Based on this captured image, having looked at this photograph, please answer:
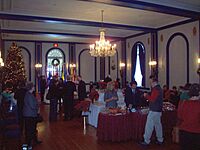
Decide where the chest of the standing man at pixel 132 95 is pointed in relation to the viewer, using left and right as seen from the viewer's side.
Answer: facing the viewer

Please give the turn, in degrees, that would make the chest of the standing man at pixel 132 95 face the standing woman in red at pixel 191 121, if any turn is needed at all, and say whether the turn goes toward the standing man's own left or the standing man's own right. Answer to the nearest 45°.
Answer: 0° — they already face them

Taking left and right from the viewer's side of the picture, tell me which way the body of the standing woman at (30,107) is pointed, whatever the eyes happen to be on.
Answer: facing to the right of the viewer

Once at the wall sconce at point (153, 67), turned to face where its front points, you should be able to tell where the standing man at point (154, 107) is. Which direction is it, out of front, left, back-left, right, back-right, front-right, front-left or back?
front-left

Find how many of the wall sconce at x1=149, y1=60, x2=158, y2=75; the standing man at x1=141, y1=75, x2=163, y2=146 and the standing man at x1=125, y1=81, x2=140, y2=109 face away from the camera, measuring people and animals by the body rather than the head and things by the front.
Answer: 0

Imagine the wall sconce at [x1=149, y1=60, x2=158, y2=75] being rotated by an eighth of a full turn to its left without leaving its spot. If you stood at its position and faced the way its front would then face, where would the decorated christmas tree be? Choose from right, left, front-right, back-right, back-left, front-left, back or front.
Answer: right

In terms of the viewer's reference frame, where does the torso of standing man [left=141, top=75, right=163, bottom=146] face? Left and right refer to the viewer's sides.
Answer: facing to the left of the viewer

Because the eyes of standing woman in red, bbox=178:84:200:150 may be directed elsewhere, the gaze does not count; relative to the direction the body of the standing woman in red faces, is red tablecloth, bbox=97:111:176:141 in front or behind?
in front

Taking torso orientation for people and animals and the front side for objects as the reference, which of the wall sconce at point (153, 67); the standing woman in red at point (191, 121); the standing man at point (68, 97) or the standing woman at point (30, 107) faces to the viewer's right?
the standing woman at point (30, 107)
